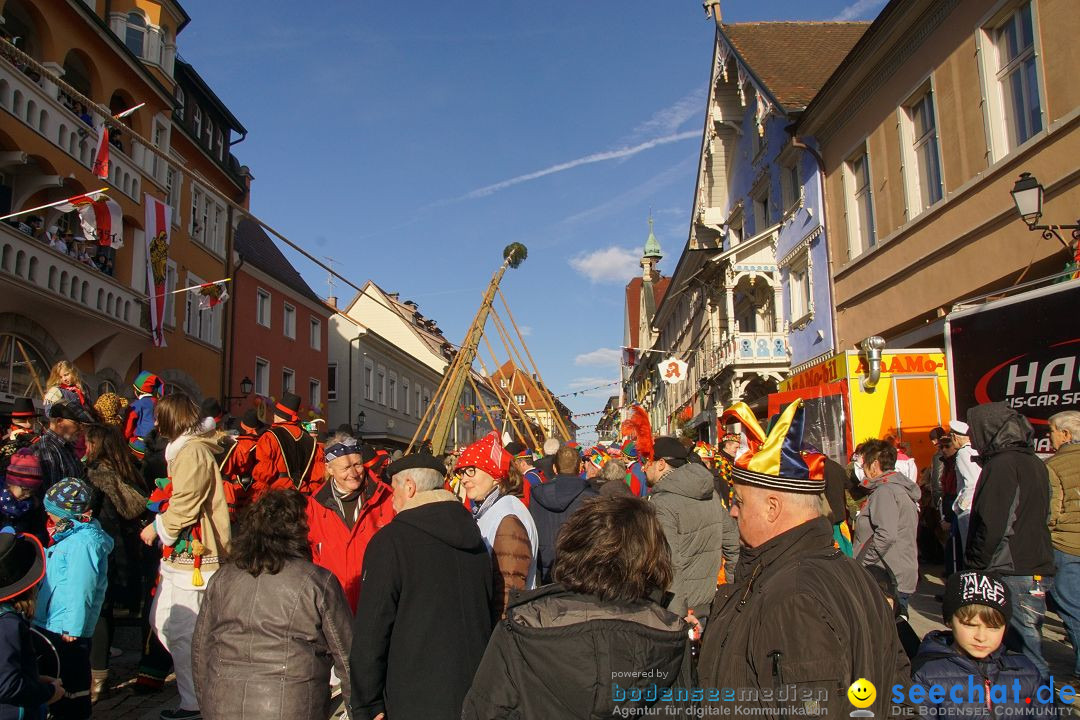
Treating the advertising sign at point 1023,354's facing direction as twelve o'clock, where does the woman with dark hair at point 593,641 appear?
The woman with dark hair is roughly at 11 o'clock from the advertising sign.

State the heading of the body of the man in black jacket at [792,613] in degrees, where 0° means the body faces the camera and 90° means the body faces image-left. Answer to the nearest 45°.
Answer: approximately 90°

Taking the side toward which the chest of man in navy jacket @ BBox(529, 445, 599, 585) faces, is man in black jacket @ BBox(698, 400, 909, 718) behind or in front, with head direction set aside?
behind

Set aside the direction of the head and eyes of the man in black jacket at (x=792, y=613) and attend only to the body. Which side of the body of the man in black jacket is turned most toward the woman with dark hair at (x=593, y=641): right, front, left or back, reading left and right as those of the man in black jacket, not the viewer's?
front

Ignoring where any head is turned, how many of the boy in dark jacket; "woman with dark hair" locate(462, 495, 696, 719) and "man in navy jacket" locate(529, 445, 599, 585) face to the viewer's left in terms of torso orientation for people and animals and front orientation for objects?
0

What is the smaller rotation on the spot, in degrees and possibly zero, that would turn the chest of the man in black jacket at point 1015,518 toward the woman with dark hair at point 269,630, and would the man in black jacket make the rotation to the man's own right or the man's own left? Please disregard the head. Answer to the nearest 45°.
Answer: approximately 90° to the man's own left

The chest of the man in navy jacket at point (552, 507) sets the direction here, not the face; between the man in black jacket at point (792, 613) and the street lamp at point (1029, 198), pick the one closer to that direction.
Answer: the street lamp

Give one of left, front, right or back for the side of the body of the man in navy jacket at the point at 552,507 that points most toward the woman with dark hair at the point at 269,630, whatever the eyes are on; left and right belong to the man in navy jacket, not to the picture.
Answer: back

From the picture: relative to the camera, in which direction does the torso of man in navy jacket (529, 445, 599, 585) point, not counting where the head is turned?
away from the camera

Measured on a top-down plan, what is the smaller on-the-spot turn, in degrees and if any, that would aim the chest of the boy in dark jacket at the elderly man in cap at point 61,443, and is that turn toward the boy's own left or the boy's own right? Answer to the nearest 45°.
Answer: approximately 90° to the boy's own right

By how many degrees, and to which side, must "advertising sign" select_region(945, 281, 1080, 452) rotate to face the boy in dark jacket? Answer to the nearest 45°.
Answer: approximately 45° to its left

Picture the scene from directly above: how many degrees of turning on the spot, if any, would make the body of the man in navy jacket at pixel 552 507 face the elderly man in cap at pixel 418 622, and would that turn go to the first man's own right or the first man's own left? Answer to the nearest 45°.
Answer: approximately 180°

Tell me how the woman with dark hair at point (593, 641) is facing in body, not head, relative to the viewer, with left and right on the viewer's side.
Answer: facing away from the viewer

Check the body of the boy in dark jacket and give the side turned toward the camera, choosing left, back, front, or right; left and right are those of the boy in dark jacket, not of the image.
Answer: front

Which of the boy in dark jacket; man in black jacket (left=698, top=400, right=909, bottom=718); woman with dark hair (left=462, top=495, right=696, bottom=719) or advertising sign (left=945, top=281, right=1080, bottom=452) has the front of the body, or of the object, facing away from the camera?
the woman with dark hair

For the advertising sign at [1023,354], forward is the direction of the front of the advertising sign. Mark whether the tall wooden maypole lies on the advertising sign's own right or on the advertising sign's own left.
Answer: on the advertising sign's own right

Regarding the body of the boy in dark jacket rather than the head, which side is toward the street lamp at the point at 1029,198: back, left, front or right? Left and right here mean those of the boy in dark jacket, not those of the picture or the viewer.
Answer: back

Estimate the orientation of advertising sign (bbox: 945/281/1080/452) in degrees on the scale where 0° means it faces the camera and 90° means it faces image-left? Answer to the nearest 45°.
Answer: approximately 45°

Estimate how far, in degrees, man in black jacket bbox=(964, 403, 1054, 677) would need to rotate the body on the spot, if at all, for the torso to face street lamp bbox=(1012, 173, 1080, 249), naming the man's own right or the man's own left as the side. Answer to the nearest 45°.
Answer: approximately 45° to the man's own right
